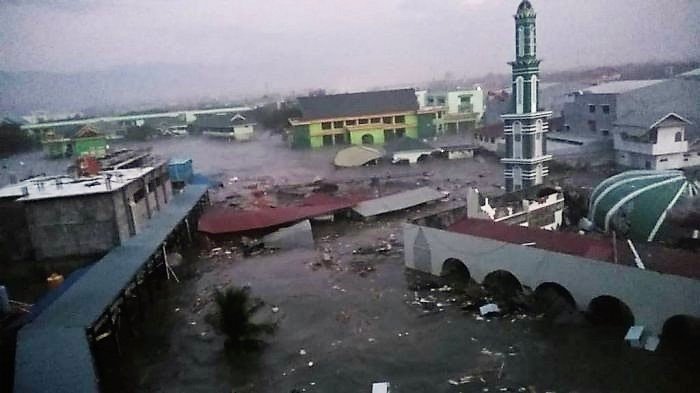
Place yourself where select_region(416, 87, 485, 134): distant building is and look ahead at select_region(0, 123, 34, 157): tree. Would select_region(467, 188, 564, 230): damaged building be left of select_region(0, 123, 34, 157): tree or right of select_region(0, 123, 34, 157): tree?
left

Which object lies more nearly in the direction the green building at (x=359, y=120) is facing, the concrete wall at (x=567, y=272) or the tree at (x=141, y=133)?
the concrete wall

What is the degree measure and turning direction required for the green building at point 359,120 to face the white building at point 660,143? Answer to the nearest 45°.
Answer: approximately 45° to its left

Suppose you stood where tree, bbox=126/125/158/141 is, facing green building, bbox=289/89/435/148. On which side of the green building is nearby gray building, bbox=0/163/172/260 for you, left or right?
right

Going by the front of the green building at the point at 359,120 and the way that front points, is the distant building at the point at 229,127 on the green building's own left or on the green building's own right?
on the green building's own right

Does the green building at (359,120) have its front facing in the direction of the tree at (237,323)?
yes

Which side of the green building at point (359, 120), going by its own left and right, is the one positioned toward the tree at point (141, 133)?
right

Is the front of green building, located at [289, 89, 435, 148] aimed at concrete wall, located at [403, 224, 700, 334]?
yes

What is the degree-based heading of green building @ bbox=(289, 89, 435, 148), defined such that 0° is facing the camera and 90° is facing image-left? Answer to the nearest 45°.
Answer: approximately 0°
